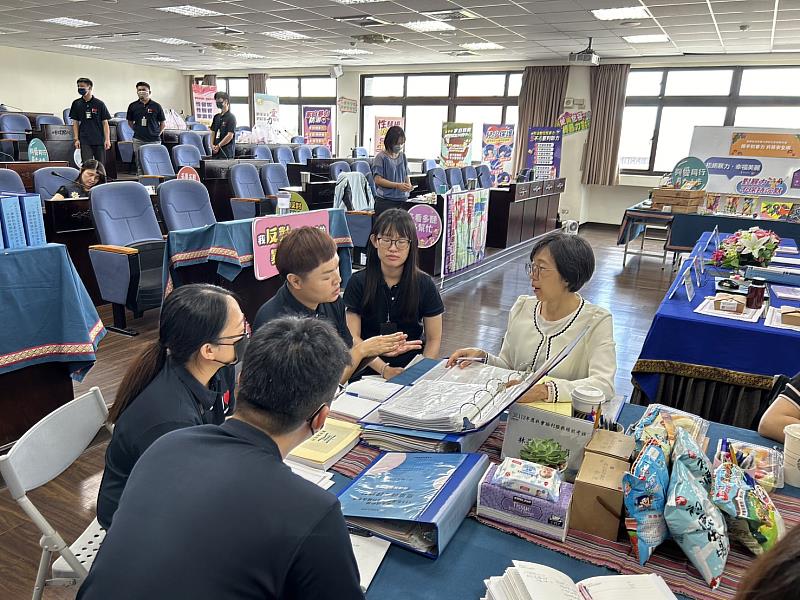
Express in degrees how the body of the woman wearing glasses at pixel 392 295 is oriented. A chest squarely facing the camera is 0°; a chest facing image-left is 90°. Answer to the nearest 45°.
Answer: approximately 0°

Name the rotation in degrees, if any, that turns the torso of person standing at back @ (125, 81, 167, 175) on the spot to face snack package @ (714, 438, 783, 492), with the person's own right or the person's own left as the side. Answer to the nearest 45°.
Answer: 0° — they already face it

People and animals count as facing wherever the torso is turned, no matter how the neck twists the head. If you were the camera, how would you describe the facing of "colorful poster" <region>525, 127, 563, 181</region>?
facing the viewer

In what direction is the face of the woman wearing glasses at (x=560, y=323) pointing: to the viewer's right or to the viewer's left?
to the viewer's left

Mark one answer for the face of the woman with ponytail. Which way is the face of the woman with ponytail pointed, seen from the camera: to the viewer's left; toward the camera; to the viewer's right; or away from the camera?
to the viewer's right

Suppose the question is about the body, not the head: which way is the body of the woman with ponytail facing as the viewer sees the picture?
to the viewer's right

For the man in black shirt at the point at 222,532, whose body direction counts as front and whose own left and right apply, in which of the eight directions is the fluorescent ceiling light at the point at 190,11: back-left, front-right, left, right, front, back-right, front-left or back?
front-left

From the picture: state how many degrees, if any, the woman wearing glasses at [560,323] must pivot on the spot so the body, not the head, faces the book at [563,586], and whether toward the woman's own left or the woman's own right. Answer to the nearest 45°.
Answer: approximately 45° to the woman's own left

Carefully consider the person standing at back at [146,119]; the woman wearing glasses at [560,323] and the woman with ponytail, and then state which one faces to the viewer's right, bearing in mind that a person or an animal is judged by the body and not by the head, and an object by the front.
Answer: the woman with ponytail

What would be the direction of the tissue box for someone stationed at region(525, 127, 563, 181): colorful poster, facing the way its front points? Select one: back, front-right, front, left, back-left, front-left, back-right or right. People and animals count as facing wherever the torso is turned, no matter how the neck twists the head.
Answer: front

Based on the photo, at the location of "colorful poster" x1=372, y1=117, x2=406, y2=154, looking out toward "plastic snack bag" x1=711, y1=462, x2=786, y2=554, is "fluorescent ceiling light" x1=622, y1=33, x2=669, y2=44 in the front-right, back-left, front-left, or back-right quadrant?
front-left

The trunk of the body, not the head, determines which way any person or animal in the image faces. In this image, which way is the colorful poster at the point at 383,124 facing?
toward the camera

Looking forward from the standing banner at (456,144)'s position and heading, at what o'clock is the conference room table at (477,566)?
The conference room table is roughly at 12 o'clock from the standing banner.

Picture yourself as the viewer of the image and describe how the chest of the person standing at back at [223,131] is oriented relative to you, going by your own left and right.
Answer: facing the viewer and to the left of the viewer

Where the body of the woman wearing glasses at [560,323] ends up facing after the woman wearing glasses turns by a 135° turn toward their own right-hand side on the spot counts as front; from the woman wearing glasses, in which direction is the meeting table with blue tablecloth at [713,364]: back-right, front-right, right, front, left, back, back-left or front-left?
front-right

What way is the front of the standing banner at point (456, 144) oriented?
toward the camera
